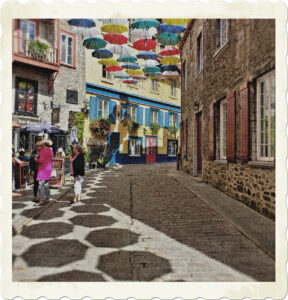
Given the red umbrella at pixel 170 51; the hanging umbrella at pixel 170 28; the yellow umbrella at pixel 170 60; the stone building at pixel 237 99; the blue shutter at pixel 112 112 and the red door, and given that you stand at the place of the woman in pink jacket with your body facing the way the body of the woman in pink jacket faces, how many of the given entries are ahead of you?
0

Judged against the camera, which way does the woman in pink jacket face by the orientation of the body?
to the viewer's left

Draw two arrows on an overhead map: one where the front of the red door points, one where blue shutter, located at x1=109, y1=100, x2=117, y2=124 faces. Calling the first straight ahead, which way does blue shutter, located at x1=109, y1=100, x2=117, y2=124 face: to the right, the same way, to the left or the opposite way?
the same way

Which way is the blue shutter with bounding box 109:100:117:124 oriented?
toward the camera

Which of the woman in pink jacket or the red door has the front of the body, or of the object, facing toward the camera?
the red door

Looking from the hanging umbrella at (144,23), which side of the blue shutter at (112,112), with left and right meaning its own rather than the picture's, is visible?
front

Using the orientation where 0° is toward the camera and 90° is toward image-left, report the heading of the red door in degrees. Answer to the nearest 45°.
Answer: approximately 0°

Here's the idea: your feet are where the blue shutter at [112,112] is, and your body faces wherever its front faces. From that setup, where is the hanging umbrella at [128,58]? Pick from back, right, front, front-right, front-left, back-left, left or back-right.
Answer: front

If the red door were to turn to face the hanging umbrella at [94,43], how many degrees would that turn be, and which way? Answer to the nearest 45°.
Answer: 0° — it already faces it

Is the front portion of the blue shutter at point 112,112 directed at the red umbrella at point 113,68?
yes

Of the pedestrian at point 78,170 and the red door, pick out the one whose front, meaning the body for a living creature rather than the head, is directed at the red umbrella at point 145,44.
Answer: the red door

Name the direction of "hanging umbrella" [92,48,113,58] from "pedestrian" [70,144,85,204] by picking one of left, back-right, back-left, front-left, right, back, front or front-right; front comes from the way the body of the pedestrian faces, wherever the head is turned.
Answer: right

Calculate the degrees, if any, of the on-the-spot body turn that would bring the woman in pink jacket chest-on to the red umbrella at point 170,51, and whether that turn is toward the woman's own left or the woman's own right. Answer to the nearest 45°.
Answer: approximately 180°
